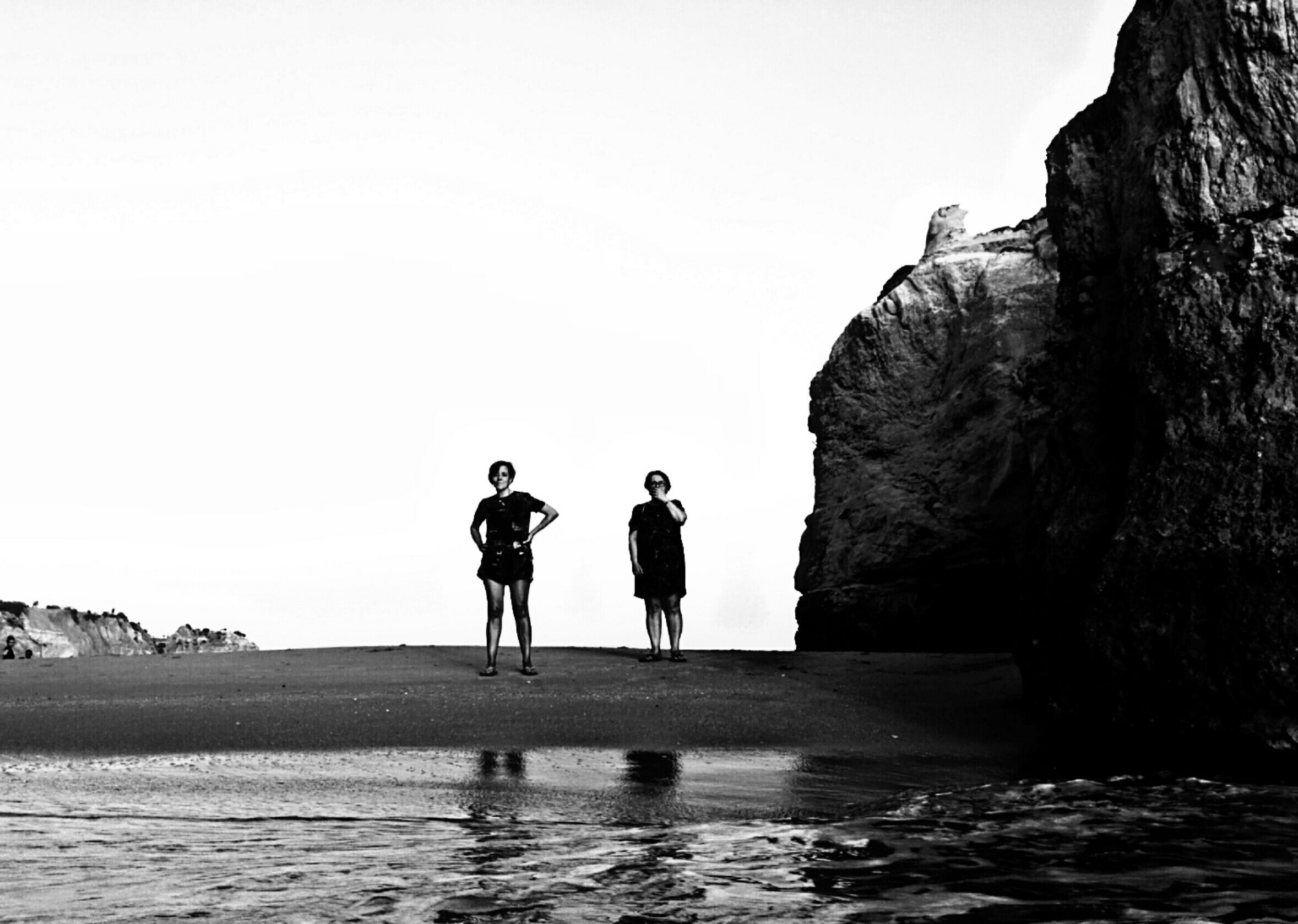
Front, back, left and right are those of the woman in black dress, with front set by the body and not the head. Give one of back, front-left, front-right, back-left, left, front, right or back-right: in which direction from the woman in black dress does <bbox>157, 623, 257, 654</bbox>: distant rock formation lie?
back-right

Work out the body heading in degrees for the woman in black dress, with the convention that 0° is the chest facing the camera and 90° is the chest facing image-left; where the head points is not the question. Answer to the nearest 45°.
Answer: approximately 0°

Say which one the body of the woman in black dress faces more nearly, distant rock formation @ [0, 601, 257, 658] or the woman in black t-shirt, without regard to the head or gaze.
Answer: the woman in black t-shirt

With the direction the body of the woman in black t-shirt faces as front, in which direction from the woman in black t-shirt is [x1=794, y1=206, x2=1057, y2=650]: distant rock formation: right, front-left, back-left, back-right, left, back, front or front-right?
back-left

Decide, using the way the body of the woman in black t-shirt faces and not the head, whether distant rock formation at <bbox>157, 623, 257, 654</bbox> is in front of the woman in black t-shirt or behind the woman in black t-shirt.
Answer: behind

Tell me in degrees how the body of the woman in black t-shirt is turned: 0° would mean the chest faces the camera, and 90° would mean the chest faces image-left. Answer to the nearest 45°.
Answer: approximately 0°

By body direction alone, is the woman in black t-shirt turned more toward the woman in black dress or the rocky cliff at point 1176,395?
the rocky cliff

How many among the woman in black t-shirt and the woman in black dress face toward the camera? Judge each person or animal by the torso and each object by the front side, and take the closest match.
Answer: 2

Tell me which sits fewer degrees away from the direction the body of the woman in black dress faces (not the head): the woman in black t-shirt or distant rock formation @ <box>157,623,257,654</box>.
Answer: the woman in black t-shirt

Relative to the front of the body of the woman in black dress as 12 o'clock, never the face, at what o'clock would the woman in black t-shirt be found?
The woman in black t-shirt is roughly at 2 o'clock from the woman in black dress.

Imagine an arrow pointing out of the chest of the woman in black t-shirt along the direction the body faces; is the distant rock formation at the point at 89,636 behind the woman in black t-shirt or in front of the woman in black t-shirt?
behind
